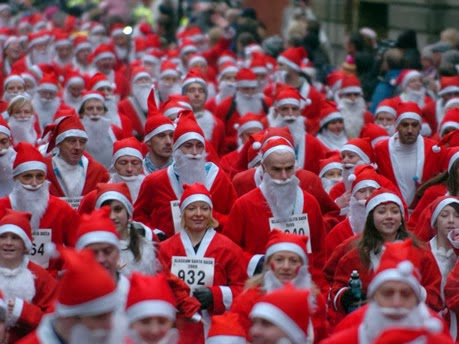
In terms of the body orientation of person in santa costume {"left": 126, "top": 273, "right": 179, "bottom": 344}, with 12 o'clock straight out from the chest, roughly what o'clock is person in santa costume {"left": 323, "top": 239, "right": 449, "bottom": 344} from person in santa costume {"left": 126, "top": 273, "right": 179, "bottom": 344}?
person in santa costume {"left": 323, "top": 239, "right": 449, "bottom": 344} is roughly at 9 o'clock from person in santa costume {"left": 126, "top": 273, "right": 179, "bottom": 344}.

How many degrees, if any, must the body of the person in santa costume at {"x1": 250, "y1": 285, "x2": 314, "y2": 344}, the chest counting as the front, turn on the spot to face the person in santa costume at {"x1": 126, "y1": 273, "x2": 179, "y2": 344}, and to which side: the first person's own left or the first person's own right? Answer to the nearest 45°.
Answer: approximately 45° to the first person's own right

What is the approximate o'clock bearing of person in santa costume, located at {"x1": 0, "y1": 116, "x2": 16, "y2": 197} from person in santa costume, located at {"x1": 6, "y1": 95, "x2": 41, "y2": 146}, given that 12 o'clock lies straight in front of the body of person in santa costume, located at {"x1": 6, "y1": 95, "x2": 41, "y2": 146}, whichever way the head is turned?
person in santa costume, located at {"x1": 0, "y1": 116, "x2": 16, "y2": 197} is roughly at 12 o'clock from person in santa costume, located at {"x1": 6, "y1": 95, "x2": 41, "y2": 146}.

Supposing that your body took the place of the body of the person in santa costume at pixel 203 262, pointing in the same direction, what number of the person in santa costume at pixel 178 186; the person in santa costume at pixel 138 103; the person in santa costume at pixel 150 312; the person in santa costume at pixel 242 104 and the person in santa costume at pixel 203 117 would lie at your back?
4

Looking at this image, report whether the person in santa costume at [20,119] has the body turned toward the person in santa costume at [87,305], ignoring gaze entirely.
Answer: yes

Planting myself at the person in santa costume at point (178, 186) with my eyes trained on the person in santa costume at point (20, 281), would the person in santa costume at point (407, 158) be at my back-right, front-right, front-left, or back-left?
back-left

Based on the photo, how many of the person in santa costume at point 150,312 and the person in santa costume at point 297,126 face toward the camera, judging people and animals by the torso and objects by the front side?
2

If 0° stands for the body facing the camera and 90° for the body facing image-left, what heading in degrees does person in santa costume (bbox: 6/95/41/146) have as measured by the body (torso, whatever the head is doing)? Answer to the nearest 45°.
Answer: approximately 0°

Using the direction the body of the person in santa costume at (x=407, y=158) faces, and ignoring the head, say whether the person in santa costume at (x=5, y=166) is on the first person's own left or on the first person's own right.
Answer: on the first person's own right
